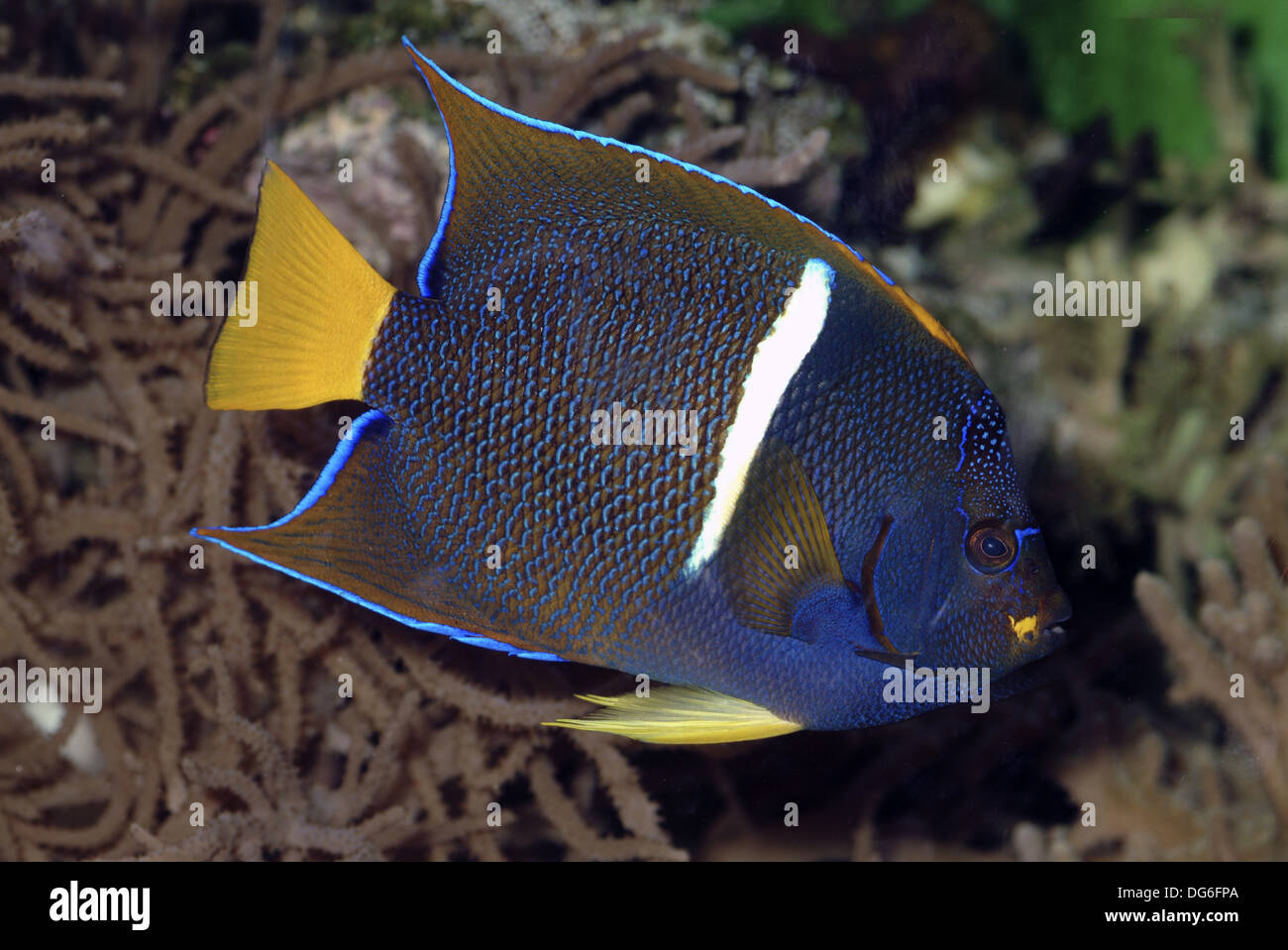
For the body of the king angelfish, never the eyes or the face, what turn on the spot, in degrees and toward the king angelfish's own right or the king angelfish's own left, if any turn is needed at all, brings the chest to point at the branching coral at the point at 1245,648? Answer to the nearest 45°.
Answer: approximately 45° to the king angelfish's own left

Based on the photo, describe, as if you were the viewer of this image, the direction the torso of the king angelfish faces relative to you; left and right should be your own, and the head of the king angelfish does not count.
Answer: facing to the right of the viewer
